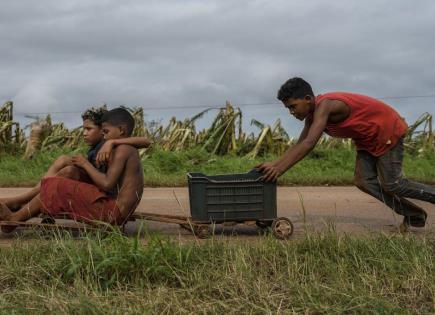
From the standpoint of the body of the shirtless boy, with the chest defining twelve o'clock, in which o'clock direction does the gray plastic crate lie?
The gray plastic crate is roughly at 6 o'clock from the shirtless boy.

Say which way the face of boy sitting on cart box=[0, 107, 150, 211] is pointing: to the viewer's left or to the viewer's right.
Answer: to the viewer's left

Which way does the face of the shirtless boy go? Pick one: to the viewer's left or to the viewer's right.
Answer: to the viewer's left

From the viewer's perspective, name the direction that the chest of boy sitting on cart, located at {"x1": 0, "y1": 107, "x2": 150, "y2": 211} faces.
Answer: to the viewer's left

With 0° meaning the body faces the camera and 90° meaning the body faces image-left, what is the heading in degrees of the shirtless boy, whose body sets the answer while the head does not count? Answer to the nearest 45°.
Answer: approximately 90°

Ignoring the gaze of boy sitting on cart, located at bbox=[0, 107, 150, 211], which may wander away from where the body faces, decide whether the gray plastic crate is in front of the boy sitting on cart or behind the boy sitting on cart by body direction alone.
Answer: behind
